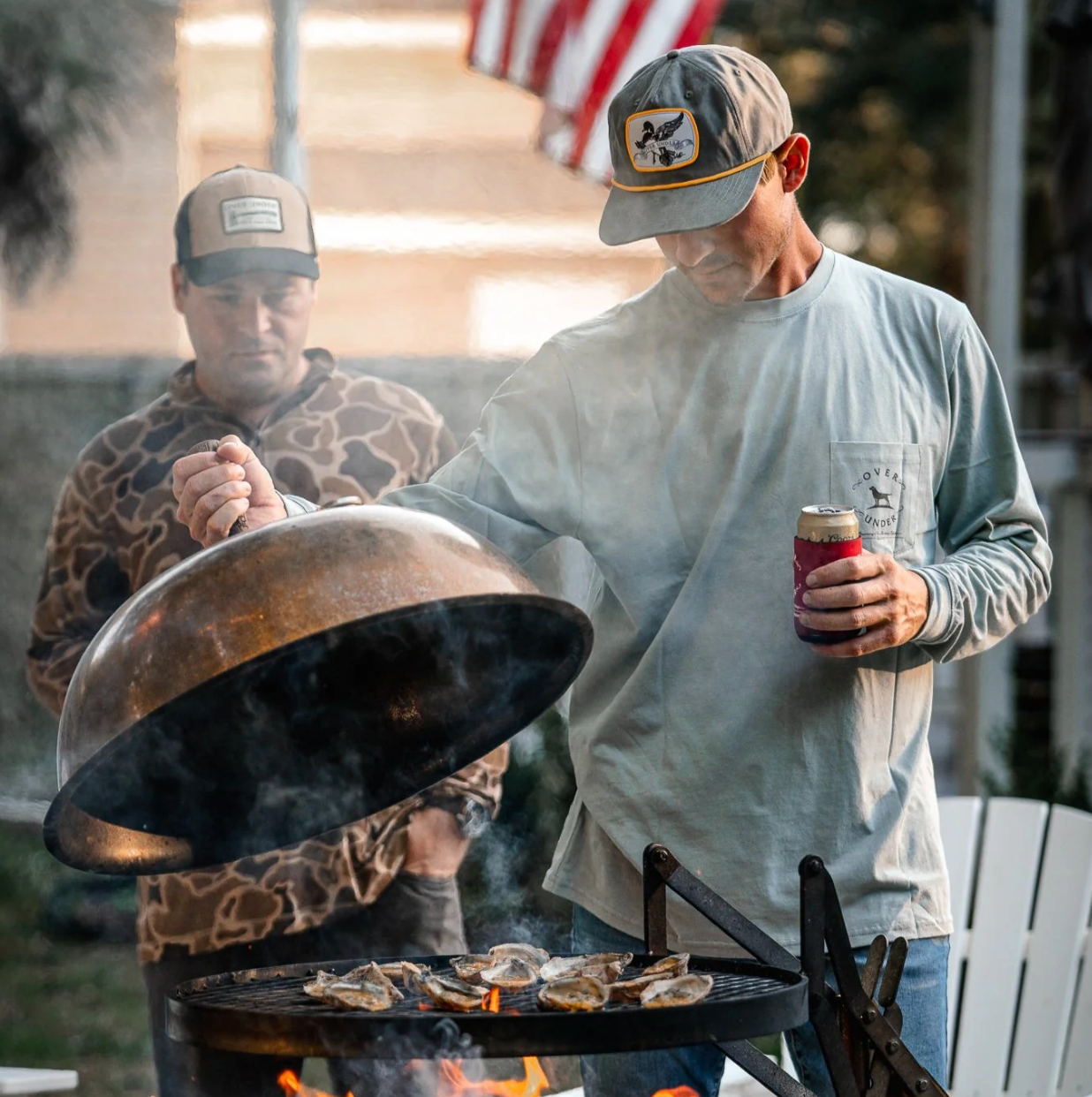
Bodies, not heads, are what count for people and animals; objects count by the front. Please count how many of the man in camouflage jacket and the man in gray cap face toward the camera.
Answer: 2

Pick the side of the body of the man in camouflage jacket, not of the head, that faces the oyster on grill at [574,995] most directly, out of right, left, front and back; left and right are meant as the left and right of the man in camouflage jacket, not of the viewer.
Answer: front

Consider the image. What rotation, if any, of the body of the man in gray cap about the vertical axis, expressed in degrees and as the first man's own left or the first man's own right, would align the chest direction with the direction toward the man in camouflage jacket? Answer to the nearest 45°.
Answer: approximately 135° to the first man's own right

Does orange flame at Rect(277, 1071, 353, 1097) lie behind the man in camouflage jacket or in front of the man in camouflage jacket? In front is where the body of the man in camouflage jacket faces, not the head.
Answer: in front

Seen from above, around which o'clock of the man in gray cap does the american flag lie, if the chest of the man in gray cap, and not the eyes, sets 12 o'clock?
The american flag is roughly at 6 o'clock from the man in gray cap.

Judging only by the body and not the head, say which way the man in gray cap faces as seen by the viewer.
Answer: toward the camera

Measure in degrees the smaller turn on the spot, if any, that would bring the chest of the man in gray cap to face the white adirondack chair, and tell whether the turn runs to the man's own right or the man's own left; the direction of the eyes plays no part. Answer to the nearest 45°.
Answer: approximately 135° to the man's own left

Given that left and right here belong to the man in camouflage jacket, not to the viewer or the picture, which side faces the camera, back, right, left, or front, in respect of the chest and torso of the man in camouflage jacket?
front
